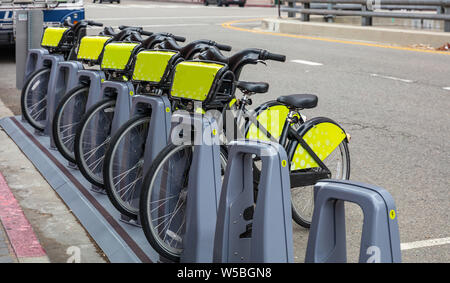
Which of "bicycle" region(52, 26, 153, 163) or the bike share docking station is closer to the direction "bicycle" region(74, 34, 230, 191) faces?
the bike share docking station

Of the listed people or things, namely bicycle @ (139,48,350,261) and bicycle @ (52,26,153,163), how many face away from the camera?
0

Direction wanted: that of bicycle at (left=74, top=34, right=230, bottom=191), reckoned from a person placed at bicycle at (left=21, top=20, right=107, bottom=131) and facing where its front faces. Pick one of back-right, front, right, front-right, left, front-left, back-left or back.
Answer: front-left

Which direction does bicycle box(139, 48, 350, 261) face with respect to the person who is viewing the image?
facing the viewer and to the left of the viewer

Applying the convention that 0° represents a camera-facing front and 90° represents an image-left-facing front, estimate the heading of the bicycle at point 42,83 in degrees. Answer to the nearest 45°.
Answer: approximately 45°

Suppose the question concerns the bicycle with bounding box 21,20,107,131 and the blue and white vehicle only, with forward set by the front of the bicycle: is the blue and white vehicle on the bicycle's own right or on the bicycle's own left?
on the bicycle's own right

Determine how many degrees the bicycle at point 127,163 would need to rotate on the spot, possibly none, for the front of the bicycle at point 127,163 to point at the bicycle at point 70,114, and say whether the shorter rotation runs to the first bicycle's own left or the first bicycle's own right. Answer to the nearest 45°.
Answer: approximately 135° to the first bicycle's own right

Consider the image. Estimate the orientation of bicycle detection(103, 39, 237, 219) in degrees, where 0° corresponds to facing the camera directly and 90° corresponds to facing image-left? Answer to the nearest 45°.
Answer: approximately 45°
